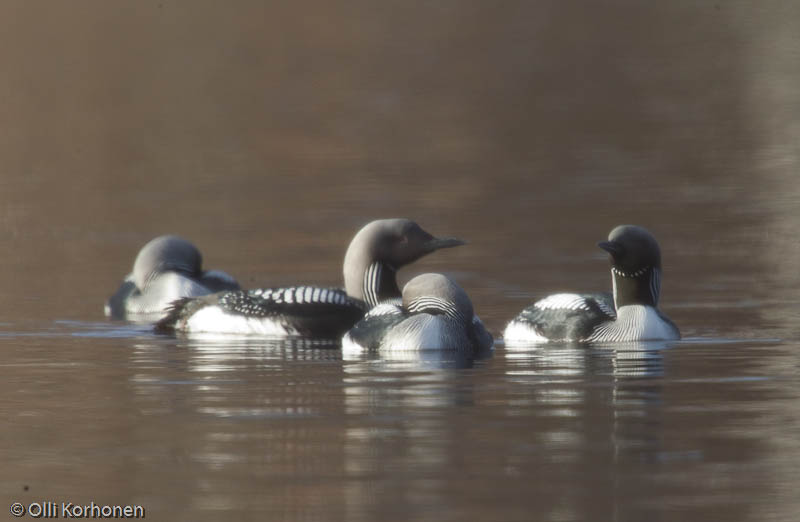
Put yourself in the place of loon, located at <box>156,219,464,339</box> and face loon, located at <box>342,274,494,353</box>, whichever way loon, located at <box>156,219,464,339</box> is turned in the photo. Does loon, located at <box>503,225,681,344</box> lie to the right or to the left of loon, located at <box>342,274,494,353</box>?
left

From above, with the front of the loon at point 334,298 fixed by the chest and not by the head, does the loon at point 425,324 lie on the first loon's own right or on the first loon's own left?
on the first loon's own right

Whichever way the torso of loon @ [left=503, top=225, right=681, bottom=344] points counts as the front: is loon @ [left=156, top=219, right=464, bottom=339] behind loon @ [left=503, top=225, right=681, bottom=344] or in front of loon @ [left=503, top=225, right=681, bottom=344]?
behind

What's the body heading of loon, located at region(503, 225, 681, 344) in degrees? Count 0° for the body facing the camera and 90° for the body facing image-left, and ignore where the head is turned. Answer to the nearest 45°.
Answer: approximately 315°

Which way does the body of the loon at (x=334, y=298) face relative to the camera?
to the viewer's right

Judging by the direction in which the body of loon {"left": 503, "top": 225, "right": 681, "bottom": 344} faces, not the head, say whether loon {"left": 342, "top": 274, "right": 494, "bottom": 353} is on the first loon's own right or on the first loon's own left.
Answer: on the first loon's own right
